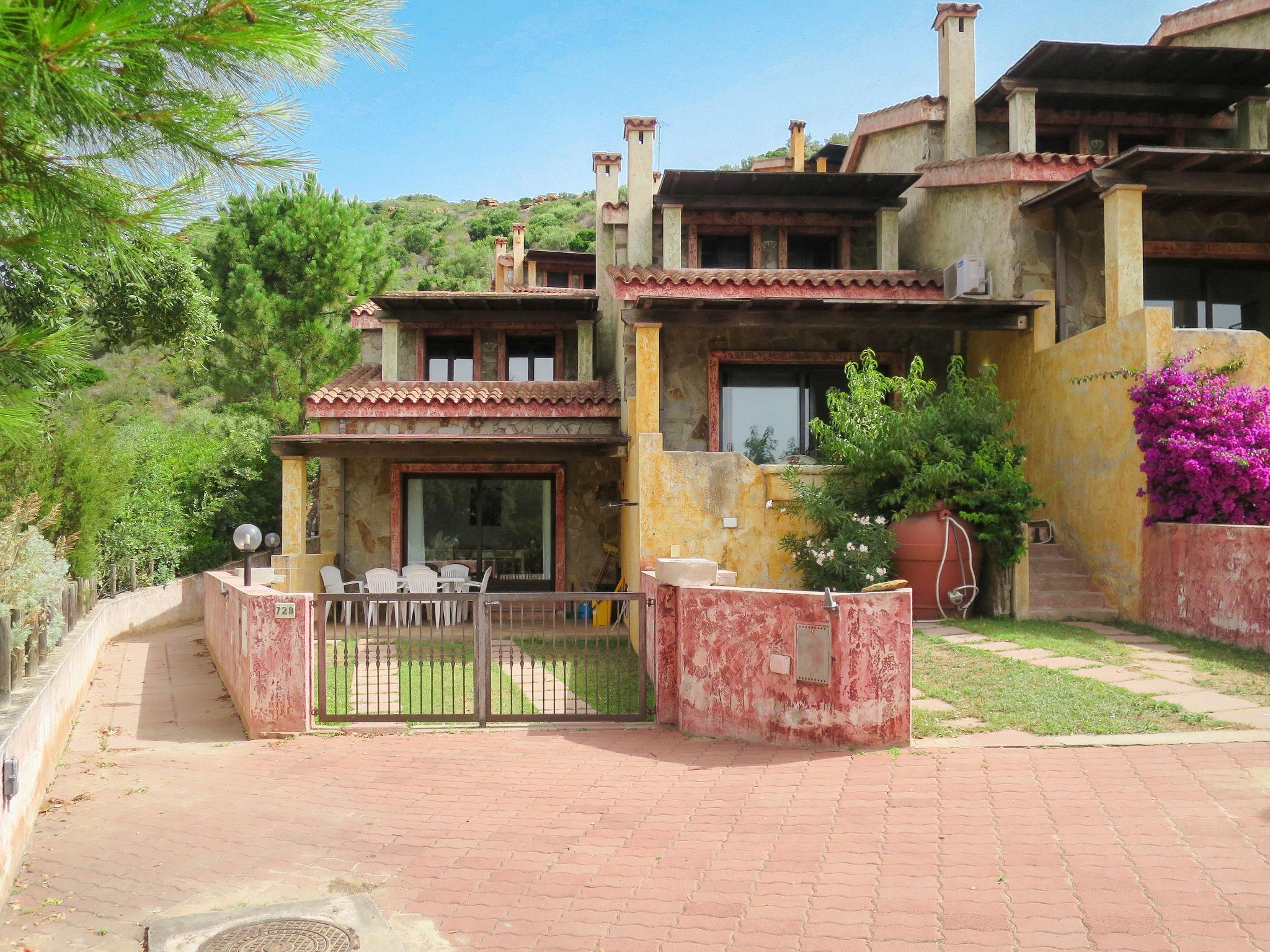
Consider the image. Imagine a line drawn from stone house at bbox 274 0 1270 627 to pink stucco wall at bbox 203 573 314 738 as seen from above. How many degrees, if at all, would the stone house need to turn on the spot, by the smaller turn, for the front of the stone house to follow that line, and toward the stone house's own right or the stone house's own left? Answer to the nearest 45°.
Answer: approximately 45° to the stone house's own right

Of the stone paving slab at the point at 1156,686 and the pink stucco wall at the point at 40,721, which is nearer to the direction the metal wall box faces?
the pink stucco wall

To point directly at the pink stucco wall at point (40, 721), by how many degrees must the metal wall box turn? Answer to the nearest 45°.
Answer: approximately 90° to its right

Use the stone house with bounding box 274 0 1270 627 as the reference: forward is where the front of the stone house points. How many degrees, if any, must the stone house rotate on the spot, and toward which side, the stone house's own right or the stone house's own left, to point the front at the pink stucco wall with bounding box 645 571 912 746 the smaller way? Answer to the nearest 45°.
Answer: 0° — it already faces it

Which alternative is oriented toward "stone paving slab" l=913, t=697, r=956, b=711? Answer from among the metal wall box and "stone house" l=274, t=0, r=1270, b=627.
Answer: the stone house

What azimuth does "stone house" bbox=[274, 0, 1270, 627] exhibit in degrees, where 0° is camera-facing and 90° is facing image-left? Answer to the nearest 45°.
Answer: approximately 0°

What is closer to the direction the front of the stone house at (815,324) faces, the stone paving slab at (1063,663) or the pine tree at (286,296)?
the stone paving slab

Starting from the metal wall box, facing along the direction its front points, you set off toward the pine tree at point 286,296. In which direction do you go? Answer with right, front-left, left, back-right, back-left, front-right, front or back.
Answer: back-right

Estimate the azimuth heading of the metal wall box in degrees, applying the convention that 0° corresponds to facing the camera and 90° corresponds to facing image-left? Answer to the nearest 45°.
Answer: approximately 0°

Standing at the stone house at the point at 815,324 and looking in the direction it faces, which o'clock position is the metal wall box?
The metal wall box is roughly at 12 o'clock from the stone house.

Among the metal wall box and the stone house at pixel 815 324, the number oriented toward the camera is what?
2

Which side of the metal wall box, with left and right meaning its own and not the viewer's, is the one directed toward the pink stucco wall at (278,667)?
right

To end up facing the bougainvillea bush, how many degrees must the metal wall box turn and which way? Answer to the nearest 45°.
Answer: approximately 135° to its left

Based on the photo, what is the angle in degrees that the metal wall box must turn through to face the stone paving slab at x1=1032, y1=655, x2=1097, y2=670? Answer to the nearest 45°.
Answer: approximately 135° to its left

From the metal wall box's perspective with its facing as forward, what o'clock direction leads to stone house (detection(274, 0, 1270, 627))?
The stone house is roughly at 6 o'clock from the metal wall box.

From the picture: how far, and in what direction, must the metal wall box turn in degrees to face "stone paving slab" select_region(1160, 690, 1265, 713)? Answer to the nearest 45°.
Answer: approximately 90° to its left
